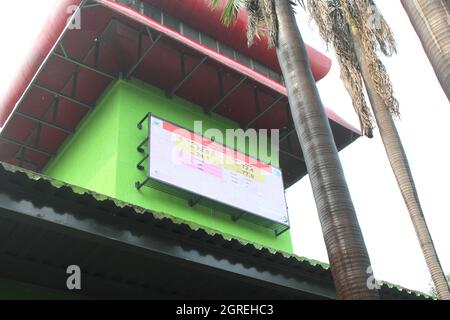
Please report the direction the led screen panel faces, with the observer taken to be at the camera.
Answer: facing the viewer and to the right of the viewer

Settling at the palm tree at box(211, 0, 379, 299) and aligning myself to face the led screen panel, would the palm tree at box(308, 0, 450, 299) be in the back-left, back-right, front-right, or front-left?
front-right

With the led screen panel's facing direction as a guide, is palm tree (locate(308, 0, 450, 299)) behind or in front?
in front

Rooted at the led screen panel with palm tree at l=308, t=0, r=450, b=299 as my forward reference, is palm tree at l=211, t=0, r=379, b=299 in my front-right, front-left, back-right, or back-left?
front-right
